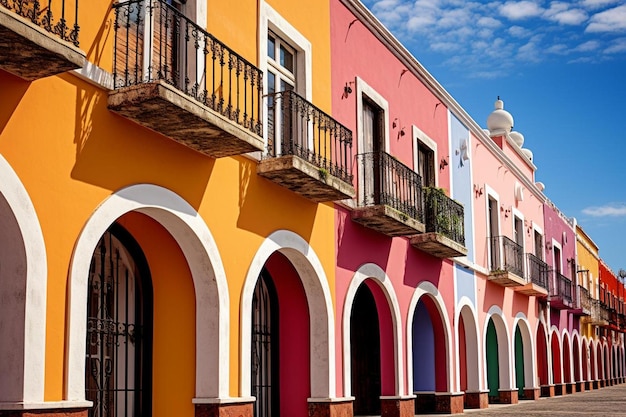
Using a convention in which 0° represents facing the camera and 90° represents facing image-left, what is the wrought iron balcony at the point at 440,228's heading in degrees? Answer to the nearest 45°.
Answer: approximately 315°

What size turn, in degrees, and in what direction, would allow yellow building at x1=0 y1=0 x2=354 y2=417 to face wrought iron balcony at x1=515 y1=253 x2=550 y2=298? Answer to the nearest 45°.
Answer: approximately 90° to its left

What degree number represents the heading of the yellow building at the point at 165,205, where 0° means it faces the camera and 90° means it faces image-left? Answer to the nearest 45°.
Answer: approximately 315°

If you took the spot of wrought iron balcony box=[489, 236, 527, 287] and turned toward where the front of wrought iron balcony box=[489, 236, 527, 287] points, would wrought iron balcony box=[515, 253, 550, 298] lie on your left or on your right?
on your left

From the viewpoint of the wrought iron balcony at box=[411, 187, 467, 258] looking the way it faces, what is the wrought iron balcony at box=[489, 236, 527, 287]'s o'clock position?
the wrought iron balcony at box=[489, 236, 527, 287] is roughly at 8 o'clock from the wrought iron balcony at box=[411, 187, 467, 258].

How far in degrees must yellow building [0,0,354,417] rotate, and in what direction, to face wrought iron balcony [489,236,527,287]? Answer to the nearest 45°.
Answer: approximately 90° to its left

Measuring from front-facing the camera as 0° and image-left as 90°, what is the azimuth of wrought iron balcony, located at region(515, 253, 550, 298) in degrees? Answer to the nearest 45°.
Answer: approximately 315°

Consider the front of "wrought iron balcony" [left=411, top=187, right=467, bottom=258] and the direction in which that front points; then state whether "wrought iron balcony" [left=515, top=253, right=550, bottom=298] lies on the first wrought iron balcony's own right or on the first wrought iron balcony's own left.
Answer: on the first wrought iron balcony's own left

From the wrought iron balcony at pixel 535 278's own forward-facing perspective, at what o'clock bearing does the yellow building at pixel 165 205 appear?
The yellow building is roughly at 2 o'clock from the wrought iron balcony.

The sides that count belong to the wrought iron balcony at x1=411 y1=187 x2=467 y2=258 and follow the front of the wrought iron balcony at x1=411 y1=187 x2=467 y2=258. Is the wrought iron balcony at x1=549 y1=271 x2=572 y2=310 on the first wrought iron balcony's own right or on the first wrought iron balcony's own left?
on the first wrought iron balcony's own left

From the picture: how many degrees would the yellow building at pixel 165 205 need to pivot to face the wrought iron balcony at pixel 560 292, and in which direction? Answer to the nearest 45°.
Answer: approximately 90° to its left
